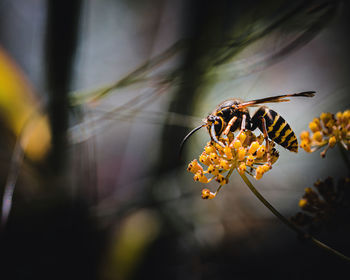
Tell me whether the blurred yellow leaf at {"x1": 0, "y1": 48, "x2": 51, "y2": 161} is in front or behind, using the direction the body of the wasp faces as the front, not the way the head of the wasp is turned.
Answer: in front

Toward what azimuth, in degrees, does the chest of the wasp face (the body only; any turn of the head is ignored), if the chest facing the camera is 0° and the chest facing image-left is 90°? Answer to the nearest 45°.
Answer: approximately 90°

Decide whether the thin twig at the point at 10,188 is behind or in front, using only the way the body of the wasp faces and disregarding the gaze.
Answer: in front
